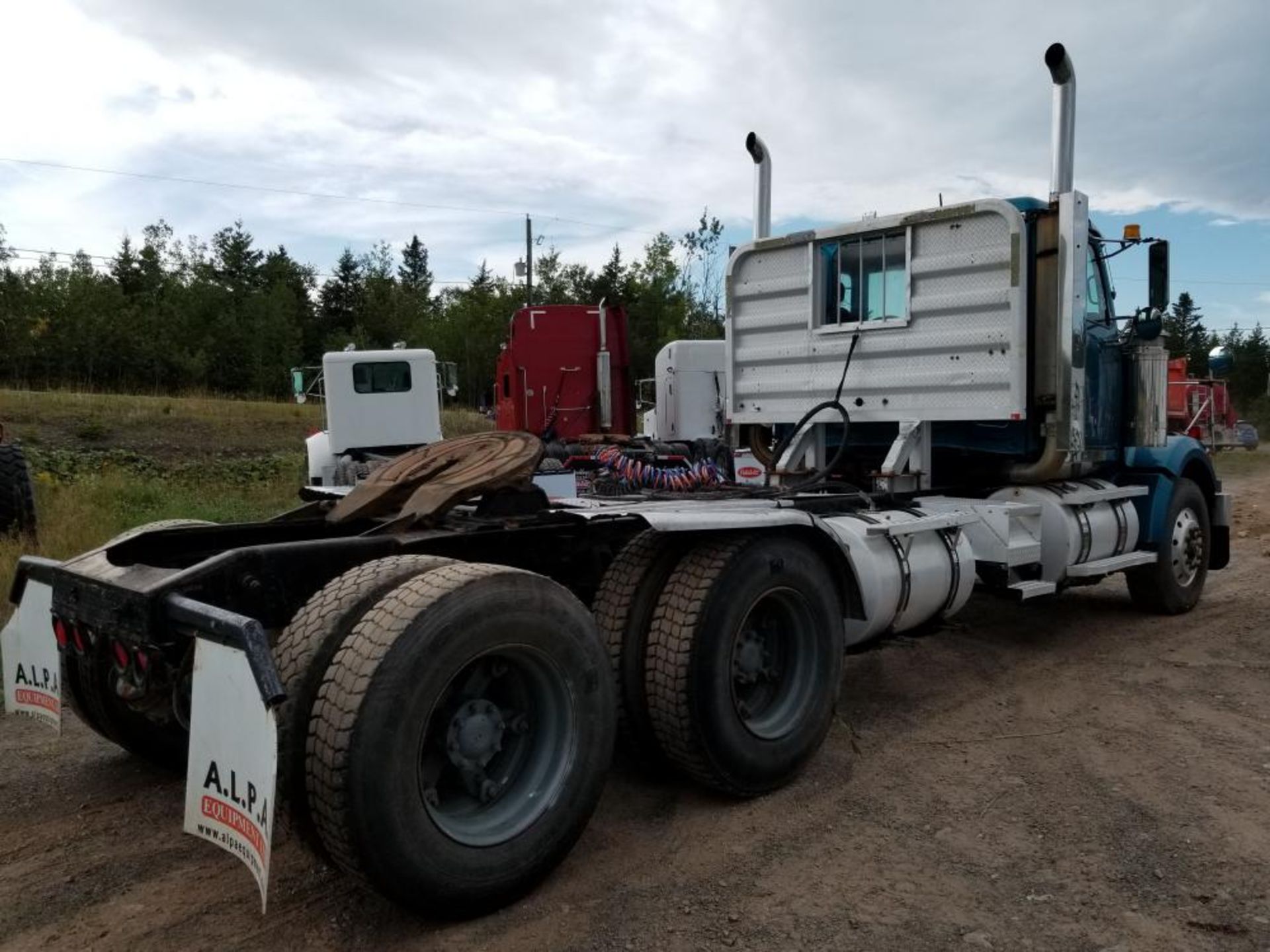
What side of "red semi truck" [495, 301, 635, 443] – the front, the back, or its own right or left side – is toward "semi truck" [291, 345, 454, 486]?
left

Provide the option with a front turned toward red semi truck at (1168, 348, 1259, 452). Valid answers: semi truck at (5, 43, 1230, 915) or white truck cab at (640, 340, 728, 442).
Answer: the semi truck

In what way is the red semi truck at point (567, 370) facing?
away from the camera

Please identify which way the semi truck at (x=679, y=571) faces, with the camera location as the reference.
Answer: facing away from the viewer and to the right of the viewer

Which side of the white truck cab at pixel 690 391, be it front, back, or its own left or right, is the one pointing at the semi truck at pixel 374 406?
left

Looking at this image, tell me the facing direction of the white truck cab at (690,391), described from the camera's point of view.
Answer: facing away from the viewer and to the left of the viewer

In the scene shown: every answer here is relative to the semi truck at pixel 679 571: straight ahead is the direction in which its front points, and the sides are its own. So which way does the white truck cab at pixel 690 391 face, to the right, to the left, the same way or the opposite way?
to the left

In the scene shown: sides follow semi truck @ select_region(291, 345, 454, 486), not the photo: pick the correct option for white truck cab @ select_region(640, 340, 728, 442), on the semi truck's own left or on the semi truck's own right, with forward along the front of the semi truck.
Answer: on the semi truck's own right

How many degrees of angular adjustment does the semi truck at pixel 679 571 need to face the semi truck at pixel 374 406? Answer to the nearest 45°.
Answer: approximately 45° to its left

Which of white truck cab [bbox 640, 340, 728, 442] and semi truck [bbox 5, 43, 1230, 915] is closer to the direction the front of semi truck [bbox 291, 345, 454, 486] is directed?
the white truck cab

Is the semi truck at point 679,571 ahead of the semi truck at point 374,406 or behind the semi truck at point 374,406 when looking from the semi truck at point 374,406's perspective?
behind

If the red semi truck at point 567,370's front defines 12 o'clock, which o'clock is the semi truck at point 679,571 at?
The semi truck is roughly at 6 o'clock from the red semi truck.

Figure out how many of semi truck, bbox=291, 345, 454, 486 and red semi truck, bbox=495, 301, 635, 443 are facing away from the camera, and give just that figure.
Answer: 2

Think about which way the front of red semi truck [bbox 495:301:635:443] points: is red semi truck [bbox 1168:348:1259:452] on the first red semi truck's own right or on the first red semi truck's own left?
on the first red semi truck's own right

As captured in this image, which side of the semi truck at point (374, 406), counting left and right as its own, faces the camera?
back

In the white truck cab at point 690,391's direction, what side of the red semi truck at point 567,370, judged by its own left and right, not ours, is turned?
right
